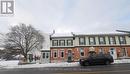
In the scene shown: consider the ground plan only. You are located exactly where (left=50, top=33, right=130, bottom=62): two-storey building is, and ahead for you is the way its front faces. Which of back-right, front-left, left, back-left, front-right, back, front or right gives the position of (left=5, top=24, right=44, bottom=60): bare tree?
right

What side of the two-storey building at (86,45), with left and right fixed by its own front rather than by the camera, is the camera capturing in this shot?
front
